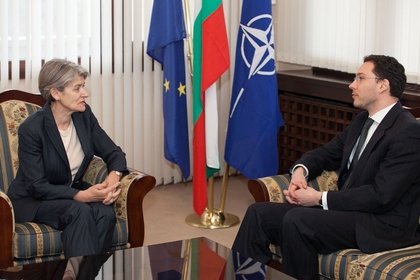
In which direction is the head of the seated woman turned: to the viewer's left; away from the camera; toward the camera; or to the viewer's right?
to the viewer's right

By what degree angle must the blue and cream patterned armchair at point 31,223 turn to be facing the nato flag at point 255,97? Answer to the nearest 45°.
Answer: approximately 90° to its left

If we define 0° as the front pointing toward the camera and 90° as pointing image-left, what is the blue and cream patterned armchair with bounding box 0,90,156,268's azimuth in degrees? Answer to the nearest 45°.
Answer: approximately 315°

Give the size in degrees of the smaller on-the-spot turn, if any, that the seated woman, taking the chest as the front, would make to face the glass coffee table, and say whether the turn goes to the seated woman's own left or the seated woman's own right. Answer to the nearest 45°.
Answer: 0° — they already face it

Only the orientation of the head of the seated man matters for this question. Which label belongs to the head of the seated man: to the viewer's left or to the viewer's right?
to the viewer's left

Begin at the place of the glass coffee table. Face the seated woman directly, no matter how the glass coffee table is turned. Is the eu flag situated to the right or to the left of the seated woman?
right

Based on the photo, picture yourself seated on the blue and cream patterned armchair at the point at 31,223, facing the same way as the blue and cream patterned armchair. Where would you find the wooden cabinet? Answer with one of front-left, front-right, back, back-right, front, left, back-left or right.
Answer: left

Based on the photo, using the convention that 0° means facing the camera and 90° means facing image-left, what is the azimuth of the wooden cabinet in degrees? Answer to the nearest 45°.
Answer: approximately 45°
